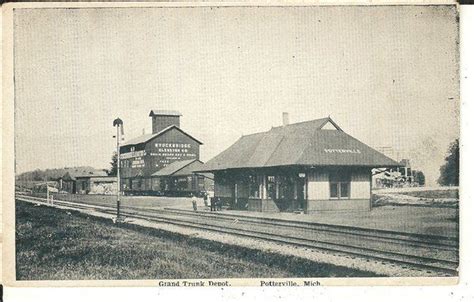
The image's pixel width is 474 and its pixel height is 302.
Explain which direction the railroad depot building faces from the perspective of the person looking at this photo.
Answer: facing the viewer and to the left of the viewer

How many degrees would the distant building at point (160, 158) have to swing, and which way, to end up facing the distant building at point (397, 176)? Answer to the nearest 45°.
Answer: approximately 45° to its left

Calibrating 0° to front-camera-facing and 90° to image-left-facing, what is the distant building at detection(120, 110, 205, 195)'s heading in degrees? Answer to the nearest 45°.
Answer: approximately 315°

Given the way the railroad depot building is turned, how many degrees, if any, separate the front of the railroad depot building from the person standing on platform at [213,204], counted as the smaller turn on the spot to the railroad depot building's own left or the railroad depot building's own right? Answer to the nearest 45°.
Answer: approximately 90° to the railroad depot building's own right
